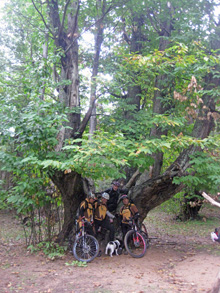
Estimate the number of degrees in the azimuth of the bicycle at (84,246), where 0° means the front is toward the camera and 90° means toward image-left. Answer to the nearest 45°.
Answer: approximately 315°

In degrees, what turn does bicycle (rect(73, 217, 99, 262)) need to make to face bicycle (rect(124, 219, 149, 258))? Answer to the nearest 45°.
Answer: approximately 45° to its left
